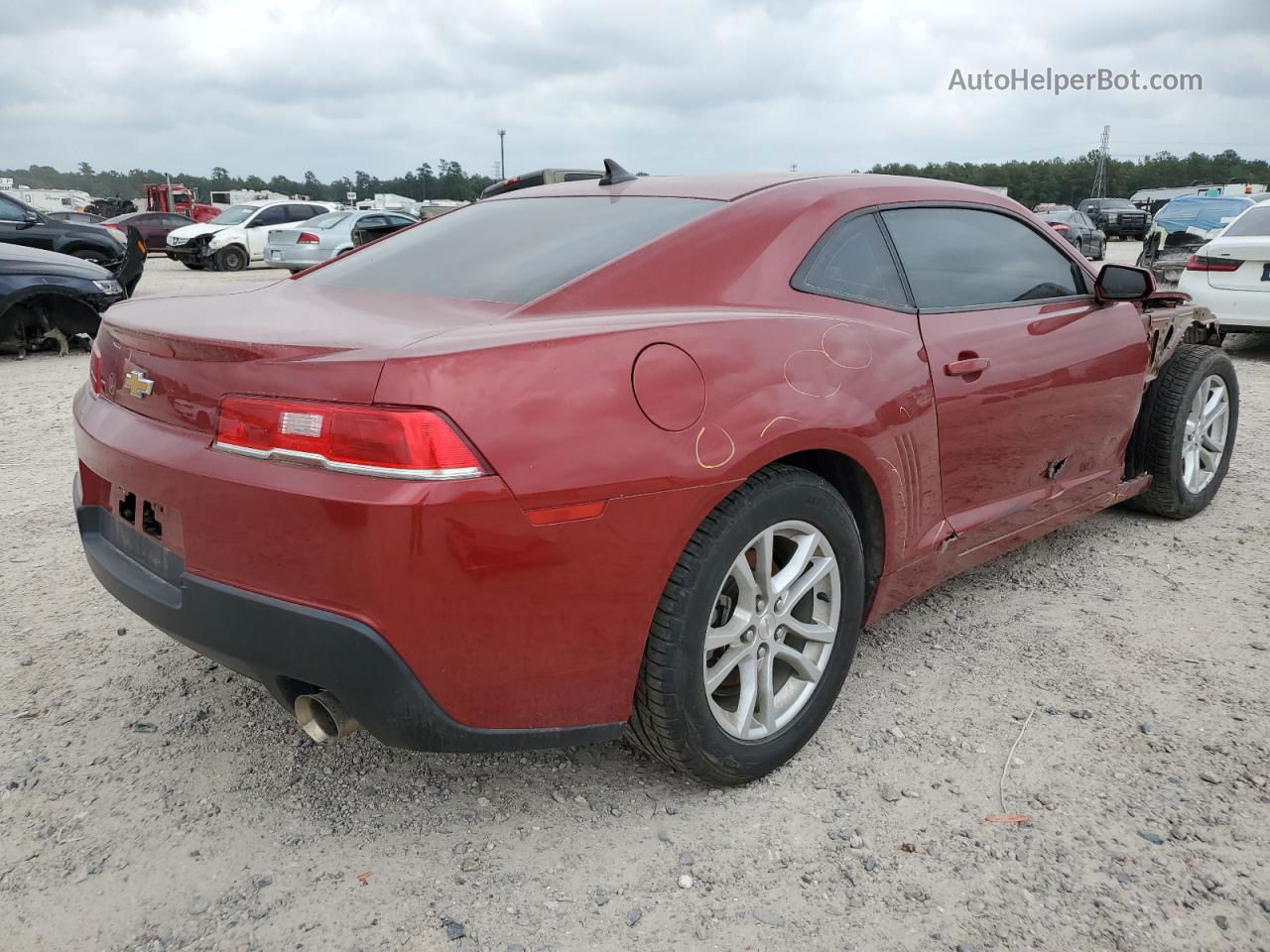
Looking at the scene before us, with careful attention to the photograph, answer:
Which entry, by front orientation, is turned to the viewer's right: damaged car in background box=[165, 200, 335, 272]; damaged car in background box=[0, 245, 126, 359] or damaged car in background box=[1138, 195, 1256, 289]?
damaged car in background box=[0, 245, 126, 359]

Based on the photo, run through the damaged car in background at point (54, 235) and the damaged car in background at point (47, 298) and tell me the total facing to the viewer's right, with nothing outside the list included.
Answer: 2

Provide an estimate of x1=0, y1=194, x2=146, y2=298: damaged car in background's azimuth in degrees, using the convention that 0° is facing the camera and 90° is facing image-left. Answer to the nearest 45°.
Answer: approximately 270°

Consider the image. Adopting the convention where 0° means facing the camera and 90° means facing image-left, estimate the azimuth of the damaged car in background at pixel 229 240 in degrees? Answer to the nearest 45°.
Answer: approximately 45°

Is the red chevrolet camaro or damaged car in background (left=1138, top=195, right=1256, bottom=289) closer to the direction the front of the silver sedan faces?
the damaged car in background

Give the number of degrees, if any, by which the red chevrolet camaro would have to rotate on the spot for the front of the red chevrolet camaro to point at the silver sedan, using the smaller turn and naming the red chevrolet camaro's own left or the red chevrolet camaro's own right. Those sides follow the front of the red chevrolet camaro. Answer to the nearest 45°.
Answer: approximately 45° to the red chevrolet camaro's own left

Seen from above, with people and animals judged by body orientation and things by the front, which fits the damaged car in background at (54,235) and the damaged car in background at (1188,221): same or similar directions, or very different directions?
very different directions

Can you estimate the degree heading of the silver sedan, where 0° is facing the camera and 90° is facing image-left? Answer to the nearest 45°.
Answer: approximately 225°
